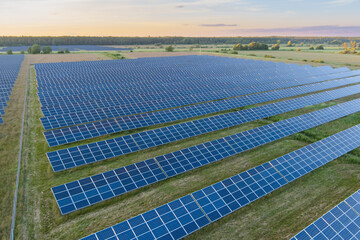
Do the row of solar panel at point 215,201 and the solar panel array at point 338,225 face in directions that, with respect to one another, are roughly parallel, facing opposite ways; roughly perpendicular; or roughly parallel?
roughly parallel

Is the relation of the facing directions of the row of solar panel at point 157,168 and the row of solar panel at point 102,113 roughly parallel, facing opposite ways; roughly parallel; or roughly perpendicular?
roughly parallel

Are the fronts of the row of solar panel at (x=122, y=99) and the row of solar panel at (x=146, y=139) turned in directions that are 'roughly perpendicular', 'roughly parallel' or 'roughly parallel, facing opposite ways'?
roughly parallel

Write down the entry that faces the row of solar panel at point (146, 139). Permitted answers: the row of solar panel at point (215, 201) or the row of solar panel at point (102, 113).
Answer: the row of solar panel at point (102, 113)

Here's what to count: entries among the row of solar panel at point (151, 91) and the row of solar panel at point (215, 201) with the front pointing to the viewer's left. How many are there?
0

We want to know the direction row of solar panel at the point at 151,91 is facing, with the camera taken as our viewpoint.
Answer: facing the viewer and to the right of the viewer

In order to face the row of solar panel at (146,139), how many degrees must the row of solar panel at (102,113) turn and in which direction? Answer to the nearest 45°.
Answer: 0° — it already faces it

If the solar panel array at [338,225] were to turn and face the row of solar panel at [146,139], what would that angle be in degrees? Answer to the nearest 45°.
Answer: approximately 135° to its right

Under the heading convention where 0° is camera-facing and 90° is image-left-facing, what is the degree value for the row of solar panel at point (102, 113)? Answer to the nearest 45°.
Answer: approximately 315°

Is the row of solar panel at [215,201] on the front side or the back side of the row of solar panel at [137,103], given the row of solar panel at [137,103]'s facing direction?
on the front side

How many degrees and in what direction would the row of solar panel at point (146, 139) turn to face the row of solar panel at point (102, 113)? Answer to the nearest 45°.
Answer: approximately 180°

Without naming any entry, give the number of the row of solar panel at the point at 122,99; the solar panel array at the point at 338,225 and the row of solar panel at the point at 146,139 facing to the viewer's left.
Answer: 0

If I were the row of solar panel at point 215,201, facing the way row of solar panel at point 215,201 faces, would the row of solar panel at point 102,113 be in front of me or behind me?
behind

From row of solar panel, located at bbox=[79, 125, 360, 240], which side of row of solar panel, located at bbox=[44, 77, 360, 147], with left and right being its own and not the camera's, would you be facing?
front

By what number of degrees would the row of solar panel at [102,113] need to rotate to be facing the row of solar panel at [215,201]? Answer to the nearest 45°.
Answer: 0° — it already faces it

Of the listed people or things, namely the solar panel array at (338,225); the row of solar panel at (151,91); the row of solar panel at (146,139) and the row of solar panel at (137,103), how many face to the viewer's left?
0
